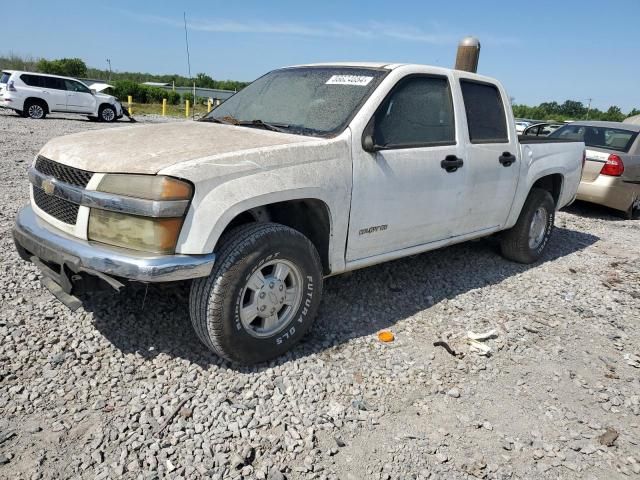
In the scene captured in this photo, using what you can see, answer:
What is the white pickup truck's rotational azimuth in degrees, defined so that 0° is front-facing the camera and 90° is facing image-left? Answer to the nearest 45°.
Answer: approximately 45°

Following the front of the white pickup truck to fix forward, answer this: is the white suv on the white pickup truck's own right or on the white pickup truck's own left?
on the white pickup truck's own right

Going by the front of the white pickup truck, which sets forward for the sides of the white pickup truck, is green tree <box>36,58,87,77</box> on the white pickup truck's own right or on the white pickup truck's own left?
on the white pickup truck's own right
